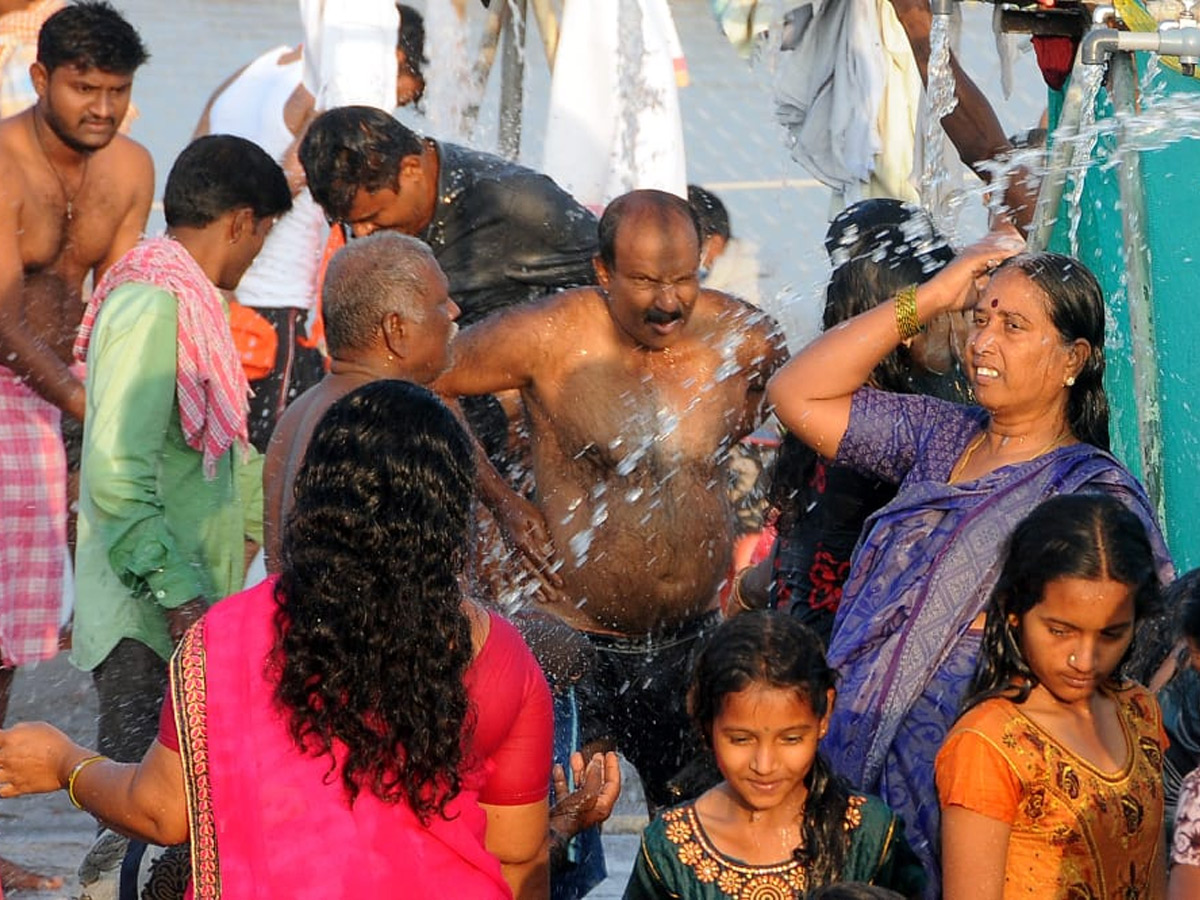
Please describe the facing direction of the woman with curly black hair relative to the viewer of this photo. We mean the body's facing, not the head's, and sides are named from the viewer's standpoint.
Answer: facing away from the viewer

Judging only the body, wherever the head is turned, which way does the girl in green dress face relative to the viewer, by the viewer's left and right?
facing the viewer

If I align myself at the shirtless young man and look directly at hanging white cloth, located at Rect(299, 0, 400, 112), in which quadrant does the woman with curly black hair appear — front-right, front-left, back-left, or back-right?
back-right

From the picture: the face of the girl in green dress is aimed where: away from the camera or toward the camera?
toward the camera

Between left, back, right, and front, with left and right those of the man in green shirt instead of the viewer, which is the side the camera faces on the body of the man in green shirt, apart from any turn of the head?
right

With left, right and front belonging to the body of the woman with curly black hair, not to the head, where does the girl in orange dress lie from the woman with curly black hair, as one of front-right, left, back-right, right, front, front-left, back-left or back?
right

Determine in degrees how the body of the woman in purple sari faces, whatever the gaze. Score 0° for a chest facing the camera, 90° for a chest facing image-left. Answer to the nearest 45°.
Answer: approximately 45°

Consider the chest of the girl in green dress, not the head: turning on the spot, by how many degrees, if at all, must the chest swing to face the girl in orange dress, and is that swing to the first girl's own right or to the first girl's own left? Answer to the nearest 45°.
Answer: approximately 90° to the first girl's own left

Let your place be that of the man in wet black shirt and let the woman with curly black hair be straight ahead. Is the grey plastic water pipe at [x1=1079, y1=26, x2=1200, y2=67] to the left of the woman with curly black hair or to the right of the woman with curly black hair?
left

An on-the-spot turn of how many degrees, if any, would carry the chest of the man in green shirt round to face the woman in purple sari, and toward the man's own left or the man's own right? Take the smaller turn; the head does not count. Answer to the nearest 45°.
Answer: approximately 45° to the man's own right

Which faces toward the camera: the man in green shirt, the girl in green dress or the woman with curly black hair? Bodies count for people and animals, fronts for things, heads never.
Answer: the girl in green dress

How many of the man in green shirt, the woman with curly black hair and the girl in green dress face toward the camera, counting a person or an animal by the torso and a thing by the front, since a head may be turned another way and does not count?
1

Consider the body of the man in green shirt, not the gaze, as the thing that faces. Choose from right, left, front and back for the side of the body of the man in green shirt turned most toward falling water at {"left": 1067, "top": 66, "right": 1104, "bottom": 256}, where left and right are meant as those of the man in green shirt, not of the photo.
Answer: front

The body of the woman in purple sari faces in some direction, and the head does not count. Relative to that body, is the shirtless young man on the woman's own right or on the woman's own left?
on the woman's own right
